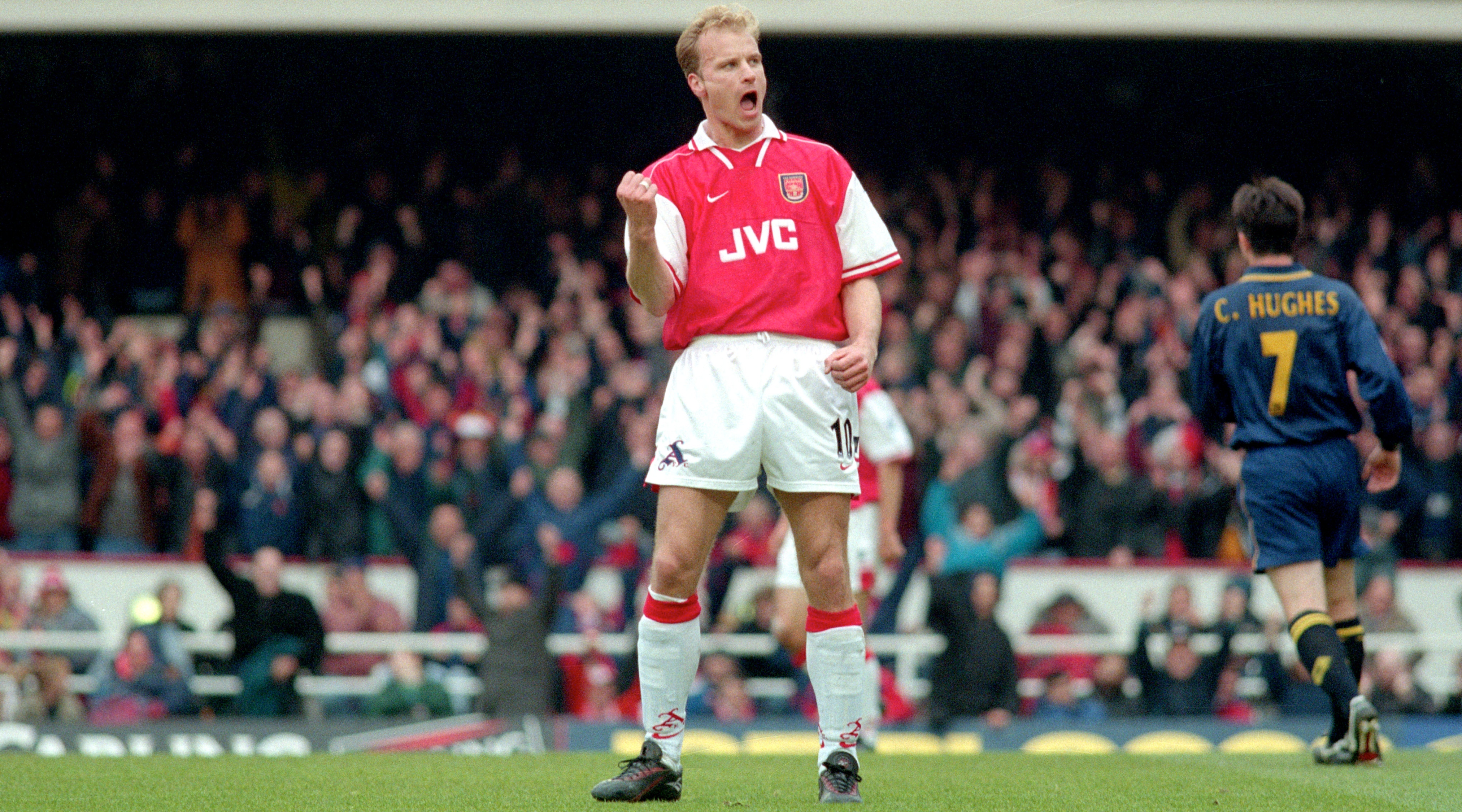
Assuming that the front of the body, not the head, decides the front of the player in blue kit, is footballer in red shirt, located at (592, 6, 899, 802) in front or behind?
behind

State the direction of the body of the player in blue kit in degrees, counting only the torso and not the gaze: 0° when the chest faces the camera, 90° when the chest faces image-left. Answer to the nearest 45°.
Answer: approximately 180°

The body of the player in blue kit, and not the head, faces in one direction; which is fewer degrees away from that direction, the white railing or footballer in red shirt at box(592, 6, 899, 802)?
the white railing

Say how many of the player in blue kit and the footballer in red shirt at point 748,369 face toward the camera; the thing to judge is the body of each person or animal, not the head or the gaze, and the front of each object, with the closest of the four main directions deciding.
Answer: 1

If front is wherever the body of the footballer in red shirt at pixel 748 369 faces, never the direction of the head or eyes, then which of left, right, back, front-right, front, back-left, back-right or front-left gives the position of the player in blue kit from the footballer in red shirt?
back-left

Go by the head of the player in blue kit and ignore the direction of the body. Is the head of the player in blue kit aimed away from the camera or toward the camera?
away from the camera

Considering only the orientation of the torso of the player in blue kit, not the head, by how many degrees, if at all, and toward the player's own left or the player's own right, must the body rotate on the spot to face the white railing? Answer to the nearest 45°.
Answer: approximately 45° to the player's own left
